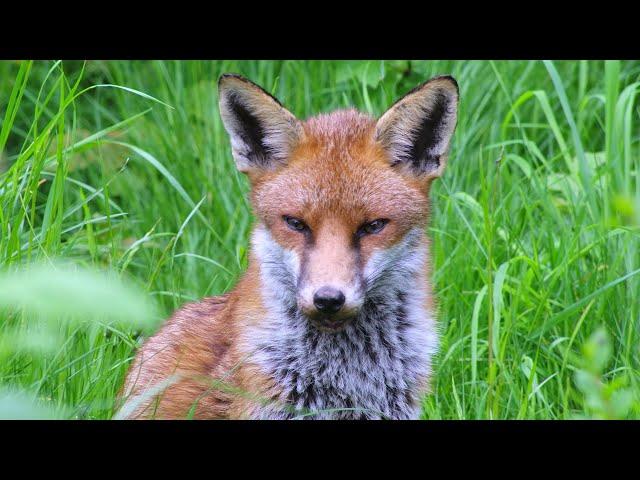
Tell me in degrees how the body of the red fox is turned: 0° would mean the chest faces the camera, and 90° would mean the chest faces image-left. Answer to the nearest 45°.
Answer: approximately 315°
